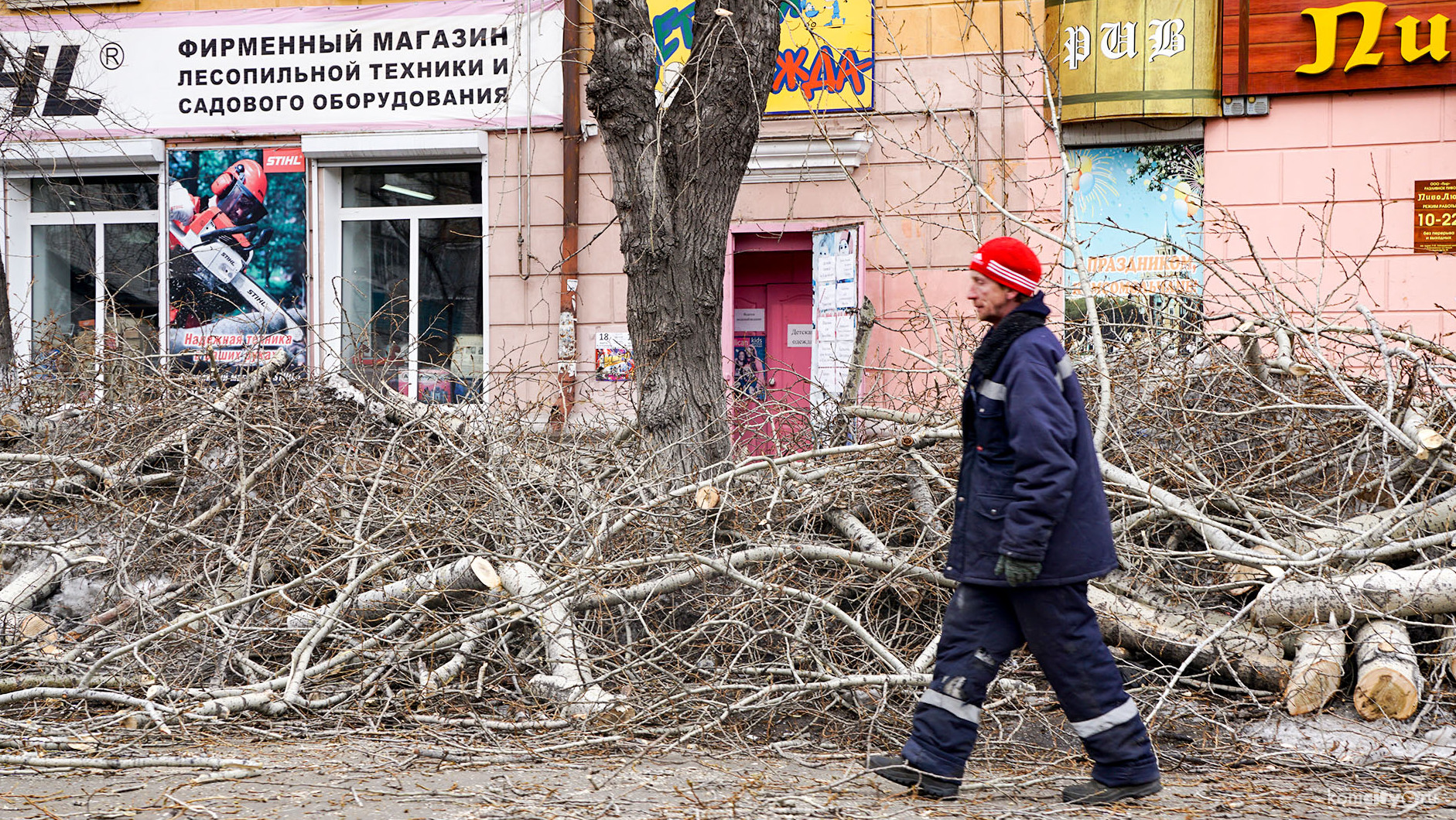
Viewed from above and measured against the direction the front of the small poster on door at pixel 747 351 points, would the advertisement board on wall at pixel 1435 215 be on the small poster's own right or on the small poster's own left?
on the small poster's own left

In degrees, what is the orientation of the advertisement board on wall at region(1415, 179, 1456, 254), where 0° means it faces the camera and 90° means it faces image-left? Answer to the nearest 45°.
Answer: approximately 0°

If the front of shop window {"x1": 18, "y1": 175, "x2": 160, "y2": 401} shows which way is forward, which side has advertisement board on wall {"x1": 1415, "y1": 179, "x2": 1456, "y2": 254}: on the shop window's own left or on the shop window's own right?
on the shop window's own left

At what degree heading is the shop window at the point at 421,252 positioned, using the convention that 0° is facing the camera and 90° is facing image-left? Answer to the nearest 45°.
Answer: approximately 0°

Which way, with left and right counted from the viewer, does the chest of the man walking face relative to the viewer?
facing to the left of the viewer

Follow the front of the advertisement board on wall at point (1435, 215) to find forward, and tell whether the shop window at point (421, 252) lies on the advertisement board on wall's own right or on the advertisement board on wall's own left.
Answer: on the advertisement board on wall's own right

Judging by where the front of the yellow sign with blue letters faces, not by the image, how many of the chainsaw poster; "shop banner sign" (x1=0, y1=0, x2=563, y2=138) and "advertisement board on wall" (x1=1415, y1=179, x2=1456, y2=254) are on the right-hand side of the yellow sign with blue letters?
2

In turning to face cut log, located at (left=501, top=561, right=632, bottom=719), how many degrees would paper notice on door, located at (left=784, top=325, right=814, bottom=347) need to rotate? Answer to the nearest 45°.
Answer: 0° — it already faces it

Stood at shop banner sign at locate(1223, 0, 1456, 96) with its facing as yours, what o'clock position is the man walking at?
The man walking is roughly at 12 o'clock from the shop banner sign.

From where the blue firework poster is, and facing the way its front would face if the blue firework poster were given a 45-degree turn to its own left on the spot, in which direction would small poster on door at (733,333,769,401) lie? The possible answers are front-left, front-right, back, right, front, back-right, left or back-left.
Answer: back-right

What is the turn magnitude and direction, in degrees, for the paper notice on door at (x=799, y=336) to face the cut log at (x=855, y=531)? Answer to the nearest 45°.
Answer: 0° — it already faces it
